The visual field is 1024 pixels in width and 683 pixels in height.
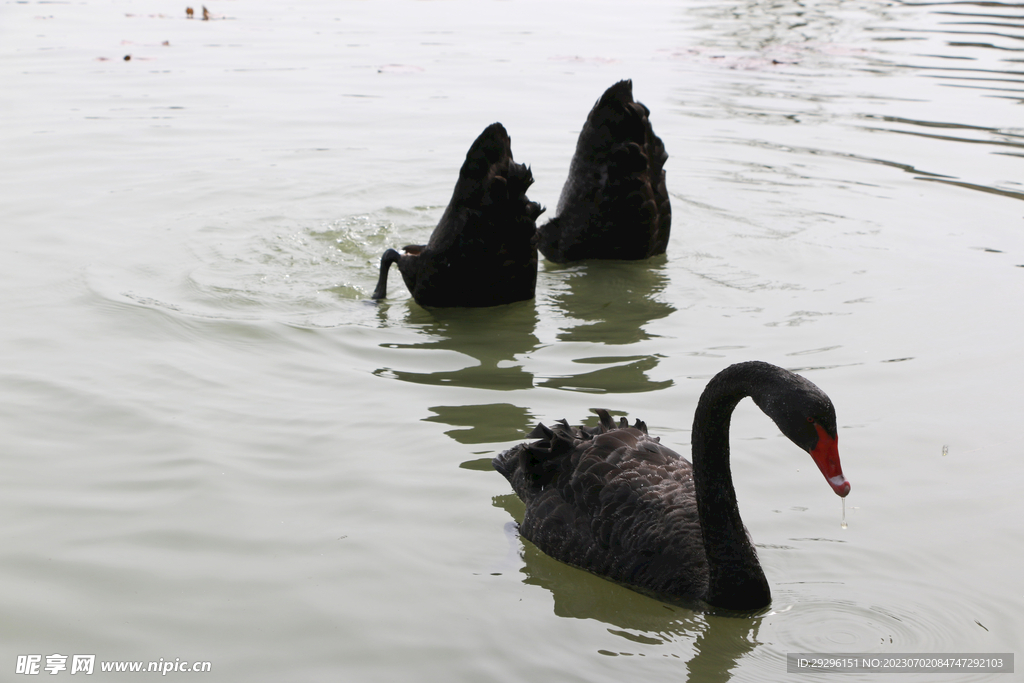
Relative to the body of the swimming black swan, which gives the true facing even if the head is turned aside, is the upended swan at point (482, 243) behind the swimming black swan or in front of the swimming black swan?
behind

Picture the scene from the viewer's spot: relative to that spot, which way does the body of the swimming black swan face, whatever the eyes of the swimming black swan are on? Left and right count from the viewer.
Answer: facing the viewer and to the right of the viewer

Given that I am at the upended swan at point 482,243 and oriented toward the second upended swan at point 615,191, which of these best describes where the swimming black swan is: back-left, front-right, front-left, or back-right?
back-right

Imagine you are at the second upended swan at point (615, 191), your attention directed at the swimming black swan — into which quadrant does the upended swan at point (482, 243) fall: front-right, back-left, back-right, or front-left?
front-right

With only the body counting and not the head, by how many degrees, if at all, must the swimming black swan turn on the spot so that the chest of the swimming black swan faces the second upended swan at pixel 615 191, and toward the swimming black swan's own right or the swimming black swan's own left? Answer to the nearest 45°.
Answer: approximately 135° to the swimming black swan's own left

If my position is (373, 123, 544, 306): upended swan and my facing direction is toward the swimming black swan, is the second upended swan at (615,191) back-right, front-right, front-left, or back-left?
back-left
